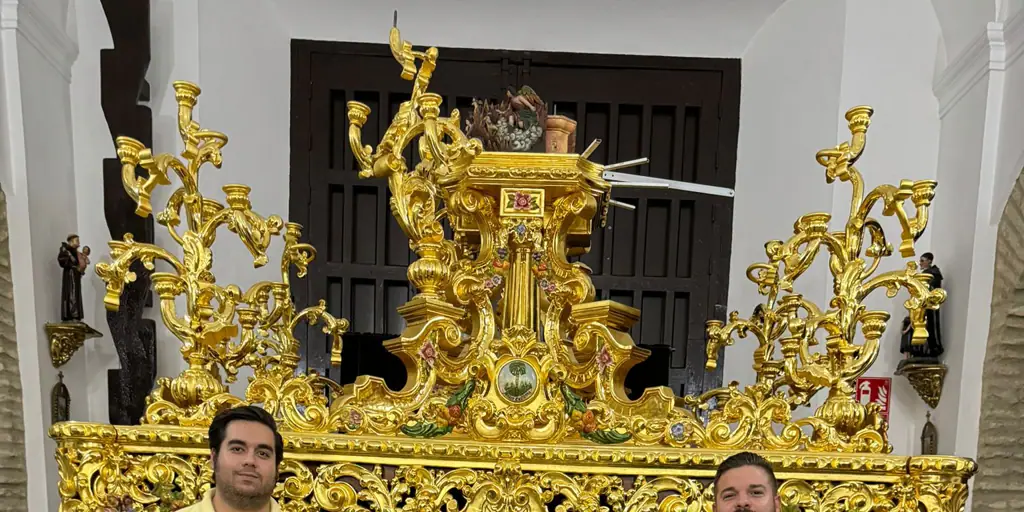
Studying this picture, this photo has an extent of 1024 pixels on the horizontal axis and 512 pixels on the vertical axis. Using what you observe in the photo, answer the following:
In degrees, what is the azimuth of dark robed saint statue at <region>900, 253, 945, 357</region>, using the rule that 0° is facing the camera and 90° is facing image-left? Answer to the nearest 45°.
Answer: approximately 45°

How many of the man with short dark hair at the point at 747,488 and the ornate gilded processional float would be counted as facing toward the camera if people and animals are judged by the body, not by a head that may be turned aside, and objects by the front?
2

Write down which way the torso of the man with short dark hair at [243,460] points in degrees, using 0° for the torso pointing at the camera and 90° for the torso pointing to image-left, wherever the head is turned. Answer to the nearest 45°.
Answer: approximately 0°

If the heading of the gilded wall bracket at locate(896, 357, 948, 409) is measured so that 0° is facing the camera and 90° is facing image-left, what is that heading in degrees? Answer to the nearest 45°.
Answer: approximately 45°
